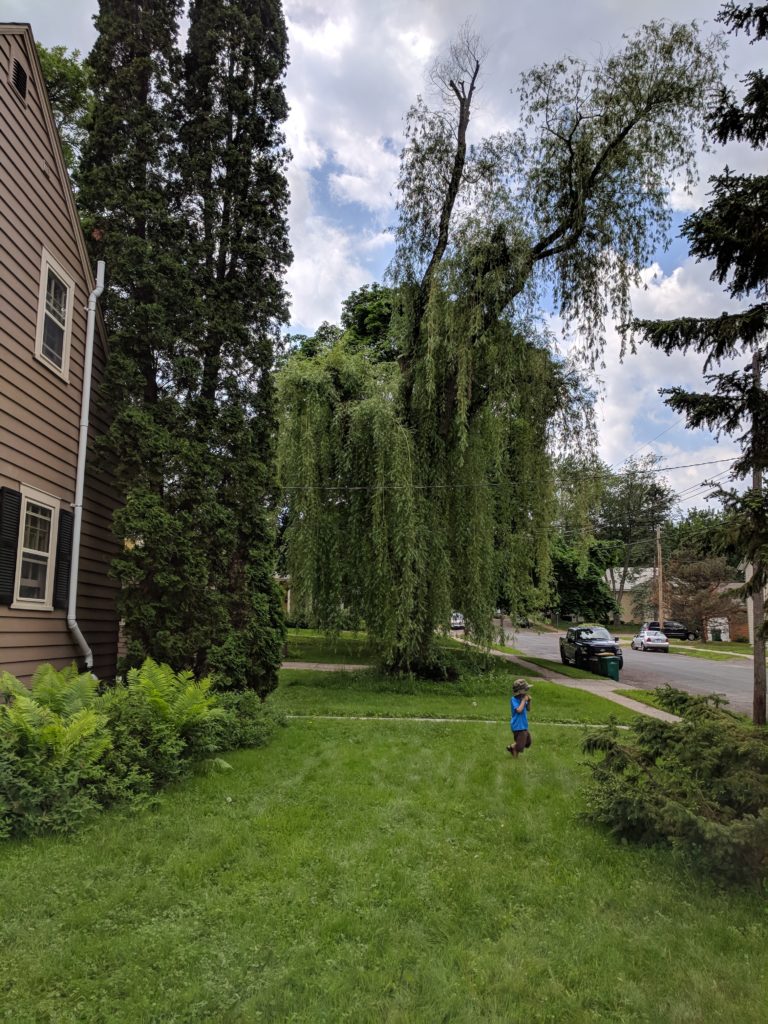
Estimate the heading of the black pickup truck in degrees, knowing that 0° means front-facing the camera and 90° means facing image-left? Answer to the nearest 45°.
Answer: approximately 315°

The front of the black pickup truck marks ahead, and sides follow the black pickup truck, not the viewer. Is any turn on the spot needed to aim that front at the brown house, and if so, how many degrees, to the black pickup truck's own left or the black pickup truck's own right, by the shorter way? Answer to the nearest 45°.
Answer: approximately 45° to the black pickup truck's own right

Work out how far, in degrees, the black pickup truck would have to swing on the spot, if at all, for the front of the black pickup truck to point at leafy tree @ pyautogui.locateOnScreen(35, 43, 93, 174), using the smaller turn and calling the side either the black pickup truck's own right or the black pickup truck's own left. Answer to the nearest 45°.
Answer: approximately 90° to the black pickup truck's own right

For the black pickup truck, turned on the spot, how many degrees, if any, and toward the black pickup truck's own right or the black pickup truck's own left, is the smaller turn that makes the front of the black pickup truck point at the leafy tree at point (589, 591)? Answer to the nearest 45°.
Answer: approximately 135° to the black pickup truck's own left

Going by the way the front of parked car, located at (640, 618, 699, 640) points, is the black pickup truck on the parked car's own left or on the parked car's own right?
on the parked car's own right

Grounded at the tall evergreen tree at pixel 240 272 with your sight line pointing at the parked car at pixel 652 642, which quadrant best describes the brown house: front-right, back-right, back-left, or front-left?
back-left

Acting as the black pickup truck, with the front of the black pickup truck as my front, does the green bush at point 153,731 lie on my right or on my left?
on my right
